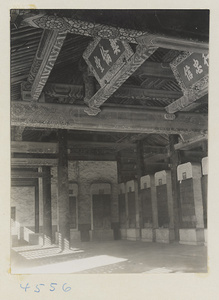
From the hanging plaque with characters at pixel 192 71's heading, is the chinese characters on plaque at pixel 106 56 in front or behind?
in front

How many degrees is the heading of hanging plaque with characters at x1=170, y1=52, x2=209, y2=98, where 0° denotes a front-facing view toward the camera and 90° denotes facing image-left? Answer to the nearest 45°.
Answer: approximately 45°

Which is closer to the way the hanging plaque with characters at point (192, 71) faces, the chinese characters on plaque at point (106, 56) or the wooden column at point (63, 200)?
the chinese characters on plaque

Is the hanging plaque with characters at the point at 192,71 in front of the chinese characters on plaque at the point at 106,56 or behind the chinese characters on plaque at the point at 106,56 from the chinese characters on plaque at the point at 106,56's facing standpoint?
behind

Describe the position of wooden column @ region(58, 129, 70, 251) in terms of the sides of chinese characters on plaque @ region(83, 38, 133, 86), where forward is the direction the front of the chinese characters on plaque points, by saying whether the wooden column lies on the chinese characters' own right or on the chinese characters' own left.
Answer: on the chinese characters' own right

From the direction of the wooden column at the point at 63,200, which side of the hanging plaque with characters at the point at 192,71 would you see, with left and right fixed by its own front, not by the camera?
right

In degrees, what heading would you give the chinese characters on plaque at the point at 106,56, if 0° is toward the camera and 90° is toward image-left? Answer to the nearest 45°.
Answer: approximately 45°

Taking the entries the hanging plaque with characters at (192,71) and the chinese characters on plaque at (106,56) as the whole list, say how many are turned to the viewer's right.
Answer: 0
